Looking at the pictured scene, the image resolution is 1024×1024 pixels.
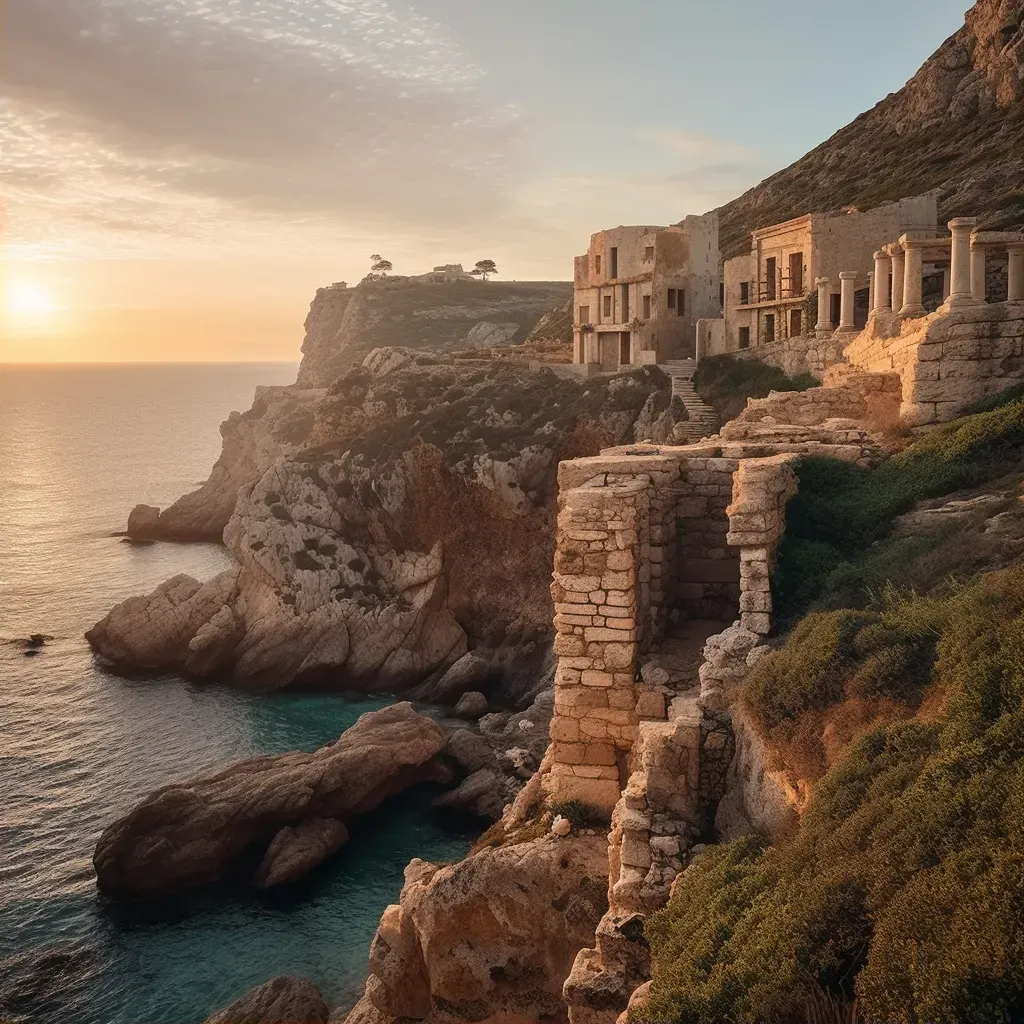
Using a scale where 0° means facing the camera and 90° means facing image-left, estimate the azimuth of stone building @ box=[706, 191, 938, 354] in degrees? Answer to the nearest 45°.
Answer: approximately 45°

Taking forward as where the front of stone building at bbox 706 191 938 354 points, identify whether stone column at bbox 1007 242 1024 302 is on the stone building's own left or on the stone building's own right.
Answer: on the stone building's own left

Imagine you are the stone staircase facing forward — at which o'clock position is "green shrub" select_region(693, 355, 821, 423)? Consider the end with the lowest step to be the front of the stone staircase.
The green shrub is roughly at 10 o'clock from the stone staircase.

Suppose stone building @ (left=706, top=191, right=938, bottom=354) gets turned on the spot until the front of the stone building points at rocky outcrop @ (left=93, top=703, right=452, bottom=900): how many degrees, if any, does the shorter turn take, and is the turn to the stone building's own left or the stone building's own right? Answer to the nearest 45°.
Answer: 0° — it already faces it

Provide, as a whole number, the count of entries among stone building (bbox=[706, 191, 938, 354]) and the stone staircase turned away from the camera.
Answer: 0

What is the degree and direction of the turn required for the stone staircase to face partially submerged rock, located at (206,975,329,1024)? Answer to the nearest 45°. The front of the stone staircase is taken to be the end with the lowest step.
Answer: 0° — it already faces it

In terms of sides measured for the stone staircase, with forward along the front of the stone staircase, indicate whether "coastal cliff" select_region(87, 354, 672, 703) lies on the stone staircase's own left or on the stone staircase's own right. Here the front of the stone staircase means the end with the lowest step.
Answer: on the stone staircase's own right

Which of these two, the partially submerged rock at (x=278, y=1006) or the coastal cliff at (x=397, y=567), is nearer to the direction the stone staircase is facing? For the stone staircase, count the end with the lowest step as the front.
the partially submerged rock

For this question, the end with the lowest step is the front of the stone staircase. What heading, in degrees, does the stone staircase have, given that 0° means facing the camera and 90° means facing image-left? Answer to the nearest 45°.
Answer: approximately 0°

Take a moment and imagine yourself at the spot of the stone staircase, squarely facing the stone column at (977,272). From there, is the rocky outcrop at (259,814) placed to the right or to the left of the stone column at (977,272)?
right
